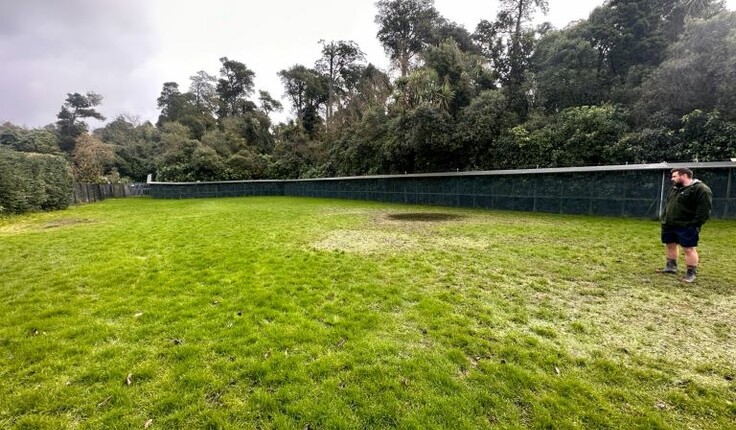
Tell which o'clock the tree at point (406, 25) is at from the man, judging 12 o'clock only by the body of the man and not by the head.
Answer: The tree is roughly at 3 o'clock from the man.

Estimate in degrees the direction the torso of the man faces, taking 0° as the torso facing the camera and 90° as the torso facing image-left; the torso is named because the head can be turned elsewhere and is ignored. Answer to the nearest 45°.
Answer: approximately 45°

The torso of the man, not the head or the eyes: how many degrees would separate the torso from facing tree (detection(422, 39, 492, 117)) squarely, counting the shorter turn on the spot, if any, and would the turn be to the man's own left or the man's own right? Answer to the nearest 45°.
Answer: approximately 90° to the man's own right

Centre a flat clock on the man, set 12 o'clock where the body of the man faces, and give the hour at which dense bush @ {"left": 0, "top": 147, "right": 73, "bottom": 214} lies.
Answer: The dense bush is roughly at 1 o'clock from the man.

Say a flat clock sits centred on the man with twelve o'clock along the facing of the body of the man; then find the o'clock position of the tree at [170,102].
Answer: The tree is roughly at 2 o'clock from the man.

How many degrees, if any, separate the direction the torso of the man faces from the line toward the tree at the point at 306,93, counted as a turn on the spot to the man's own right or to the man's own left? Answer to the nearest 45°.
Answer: approximately 90° to the man's own right

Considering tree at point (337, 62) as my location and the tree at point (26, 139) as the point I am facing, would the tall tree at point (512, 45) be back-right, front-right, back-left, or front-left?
back-left

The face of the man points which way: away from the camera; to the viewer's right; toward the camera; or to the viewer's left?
to the viewer's left

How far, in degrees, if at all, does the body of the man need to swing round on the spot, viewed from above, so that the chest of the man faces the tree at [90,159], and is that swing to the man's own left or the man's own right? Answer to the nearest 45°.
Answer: approximately 45° to the man's own right

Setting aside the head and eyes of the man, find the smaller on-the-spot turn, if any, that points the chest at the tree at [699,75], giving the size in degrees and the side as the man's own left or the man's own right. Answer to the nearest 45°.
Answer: approximately 135° to the man's own right
